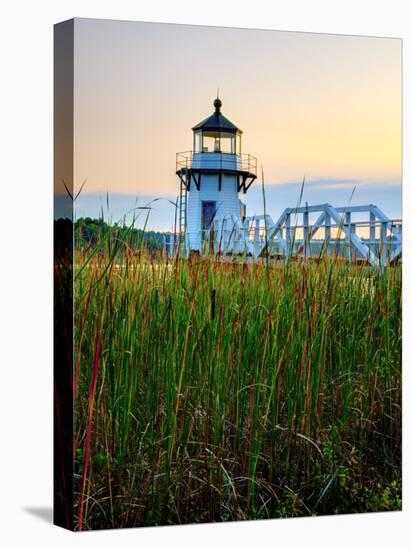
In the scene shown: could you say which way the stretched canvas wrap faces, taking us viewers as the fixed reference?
facing the viewer and to the right of the viewer
